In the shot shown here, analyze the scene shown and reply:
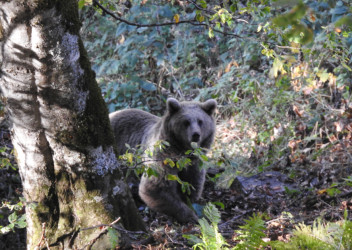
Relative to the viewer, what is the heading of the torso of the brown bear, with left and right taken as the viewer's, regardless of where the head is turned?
facing the viewer and to the right of the viewer

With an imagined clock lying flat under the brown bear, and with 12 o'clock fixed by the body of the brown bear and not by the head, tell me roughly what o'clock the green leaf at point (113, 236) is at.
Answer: The green leaf is roughly at 2 o'clock from the brown bear.

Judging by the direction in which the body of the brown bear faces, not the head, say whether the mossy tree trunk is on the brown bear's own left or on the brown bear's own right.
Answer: on the brown bear's own right
